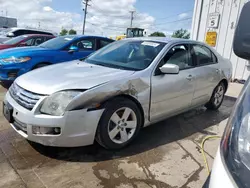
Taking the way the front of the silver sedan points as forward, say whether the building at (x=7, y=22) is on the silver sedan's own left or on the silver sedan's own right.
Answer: on the silver sedan's own right

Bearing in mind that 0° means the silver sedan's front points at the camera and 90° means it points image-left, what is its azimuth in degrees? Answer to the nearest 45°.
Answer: approximately 45°

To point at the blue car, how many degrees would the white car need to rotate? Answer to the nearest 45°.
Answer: approximately 135° to its right

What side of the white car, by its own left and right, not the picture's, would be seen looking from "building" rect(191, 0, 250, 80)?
back

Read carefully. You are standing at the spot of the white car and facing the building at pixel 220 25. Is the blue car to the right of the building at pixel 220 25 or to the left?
left

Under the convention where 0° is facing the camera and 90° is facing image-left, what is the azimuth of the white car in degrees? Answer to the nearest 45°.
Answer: approximately 0°

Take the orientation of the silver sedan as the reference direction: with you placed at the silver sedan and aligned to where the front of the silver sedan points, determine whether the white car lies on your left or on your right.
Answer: on your left

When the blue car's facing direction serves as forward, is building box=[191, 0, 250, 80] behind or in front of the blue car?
behind

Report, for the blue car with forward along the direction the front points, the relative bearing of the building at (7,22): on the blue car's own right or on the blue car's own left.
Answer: on the blue car's own right
